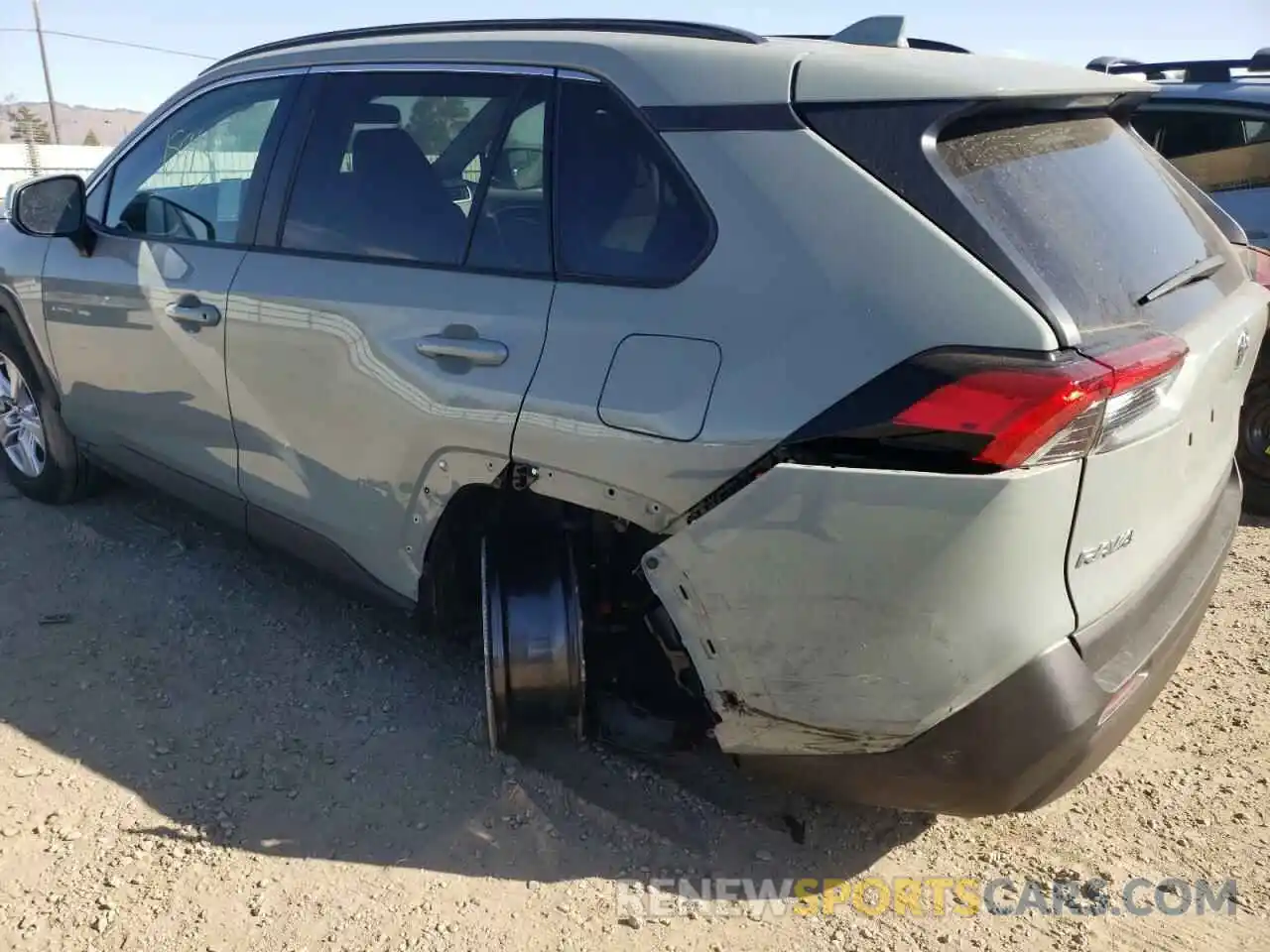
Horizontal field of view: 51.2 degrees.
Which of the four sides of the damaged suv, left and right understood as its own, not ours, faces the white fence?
front

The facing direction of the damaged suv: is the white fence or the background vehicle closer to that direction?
the white fence

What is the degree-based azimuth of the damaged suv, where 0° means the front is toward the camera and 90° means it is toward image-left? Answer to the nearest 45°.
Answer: approximately 135°

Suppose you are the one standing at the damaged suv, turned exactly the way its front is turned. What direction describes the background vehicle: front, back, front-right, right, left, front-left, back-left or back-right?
right
